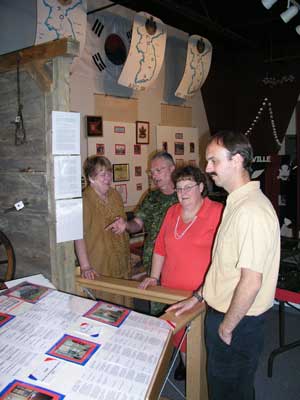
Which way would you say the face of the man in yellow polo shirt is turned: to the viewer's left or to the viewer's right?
to the viewer's left

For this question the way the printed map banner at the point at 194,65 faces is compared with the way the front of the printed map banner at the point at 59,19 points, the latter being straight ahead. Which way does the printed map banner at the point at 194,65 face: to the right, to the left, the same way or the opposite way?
the same way

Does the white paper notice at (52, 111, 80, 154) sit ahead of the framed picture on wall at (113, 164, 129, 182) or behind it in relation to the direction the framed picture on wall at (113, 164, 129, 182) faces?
ahead

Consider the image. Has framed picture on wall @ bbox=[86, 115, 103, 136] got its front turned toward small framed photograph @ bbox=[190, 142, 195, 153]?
no

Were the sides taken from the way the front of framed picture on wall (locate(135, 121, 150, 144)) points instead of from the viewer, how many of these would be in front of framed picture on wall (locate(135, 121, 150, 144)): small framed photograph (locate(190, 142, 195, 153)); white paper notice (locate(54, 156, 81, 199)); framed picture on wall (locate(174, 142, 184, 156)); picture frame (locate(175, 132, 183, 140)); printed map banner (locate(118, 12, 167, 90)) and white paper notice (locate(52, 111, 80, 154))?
3

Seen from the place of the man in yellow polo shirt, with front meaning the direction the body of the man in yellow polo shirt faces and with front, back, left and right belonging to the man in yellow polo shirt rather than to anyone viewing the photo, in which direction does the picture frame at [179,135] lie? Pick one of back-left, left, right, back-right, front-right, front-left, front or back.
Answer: right

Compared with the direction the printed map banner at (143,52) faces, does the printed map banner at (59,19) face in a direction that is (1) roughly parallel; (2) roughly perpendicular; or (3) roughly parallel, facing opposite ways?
roughly parallel

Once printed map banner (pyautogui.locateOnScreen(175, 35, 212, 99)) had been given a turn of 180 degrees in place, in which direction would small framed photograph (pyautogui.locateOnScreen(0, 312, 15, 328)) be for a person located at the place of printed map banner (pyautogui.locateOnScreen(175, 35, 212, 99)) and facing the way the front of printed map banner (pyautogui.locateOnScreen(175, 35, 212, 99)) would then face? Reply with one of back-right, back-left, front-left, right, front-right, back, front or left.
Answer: back

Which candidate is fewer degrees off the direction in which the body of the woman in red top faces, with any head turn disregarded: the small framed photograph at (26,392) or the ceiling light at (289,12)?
the small framed photograph

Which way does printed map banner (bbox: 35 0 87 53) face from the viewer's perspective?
toward the camera

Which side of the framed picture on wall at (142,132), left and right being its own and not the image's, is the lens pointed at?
front

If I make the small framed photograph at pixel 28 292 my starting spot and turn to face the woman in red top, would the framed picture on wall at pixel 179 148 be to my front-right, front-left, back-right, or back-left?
front-left

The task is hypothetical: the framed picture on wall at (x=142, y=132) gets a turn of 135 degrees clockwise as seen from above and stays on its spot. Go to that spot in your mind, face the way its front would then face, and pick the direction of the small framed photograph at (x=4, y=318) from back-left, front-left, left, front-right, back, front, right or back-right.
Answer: back-left

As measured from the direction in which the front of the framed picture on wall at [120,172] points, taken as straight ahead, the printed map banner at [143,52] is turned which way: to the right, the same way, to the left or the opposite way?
the same way

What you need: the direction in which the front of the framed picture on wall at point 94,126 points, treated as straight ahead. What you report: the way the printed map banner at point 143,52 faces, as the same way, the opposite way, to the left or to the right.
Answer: the same way
